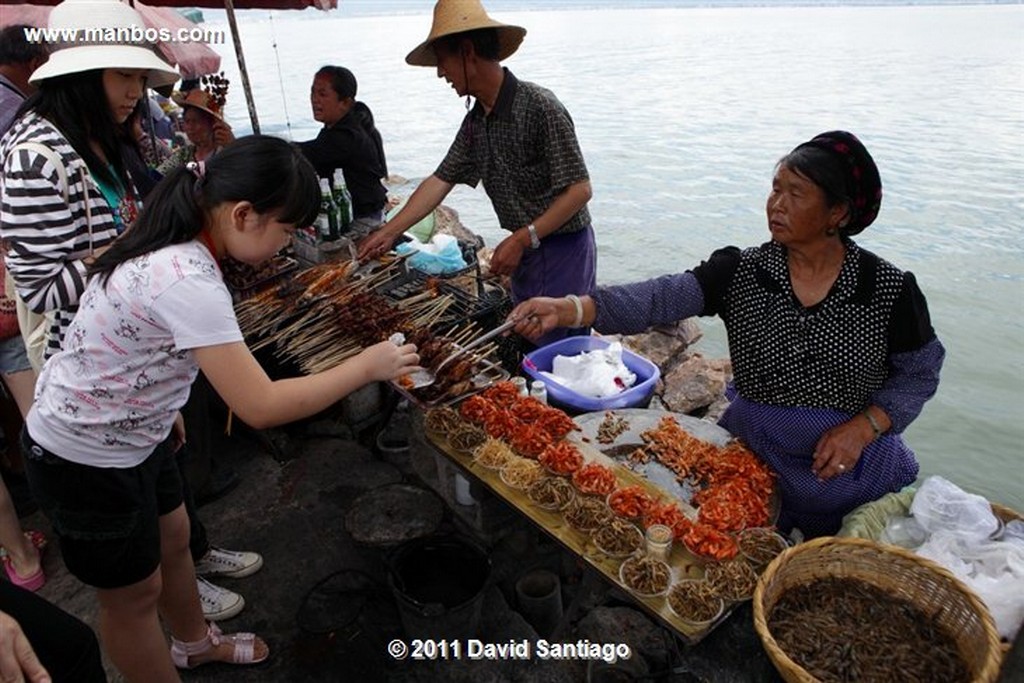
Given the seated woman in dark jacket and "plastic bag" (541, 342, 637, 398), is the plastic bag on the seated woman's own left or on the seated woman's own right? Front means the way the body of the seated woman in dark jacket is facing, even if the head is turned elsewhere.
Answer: on the seated woman's own left

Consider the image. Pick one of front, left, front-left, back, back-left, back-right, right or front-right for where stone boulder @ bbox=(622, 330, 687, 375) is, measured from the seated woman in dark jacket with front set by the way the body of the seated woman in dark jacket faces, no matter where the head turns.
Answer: back

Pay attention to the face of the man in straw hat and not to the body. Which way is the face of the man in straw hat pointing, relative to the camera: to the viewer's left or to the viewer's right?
to the viewer's left

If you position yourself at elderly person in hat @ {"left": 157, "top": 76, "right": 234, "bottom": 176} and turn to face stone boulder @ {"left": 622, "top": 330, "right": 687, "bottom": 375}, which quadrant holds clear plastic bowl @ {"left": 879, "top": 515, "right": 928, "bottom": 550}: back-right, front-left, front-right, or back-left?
front-right

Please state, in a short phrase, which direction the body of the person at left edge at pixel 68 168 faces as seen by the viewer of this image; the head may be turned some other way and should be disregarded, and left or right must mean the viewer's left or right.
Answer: facing the viewer and to the right of the viewer

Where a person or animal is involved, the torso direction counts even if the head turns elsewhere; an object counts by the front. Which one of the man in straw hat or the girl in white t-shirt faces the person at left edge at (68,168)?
the man in straw hat

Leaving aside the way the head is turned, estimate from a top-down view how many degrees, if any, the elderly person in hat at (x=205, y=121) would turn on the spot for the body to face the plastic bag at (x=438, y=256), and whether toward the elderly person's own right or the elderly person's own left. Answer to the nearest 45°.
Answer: approximately 90° to the elderly person's own left

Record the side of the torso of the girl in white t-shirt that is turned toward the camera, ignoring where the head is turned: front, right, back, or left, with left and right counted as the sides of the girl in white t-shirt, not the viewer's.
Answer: right

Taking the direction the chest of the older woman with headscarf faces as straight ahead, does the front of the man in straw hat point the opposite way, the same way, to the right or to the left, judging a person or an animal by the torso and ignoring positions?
the same way

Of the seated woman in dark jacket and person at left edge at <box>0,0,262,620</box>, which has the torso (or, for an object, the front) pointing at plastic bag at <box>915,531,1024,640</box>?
the person at left edge

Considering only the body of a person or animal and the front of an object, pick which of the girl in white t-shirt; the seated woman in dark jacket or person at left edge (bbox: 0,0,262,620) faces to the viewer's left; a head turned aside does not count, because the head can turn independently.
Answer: the seated woman in dark jacket

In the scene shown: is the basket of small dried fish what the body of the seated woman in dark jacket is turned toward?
no

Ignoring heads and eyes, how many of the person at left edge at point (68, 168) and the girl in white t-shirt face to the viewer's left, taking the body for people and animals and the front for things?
0

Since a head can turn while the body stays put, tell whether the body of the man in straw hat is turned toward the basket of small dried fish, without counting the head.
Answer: no

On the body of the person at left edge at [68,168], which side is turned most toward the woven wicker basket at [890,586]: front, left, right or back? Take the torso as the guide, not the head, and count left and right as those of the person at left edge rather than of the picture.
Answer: front

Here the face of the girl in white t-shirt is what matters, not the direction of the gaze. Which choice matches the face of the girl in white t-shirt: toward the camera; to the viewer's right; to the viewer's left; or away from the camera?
to the viewer's right

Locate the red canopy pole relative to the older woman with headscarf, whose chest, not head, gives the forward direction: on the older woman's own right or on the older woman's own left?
on the older woman's own right
